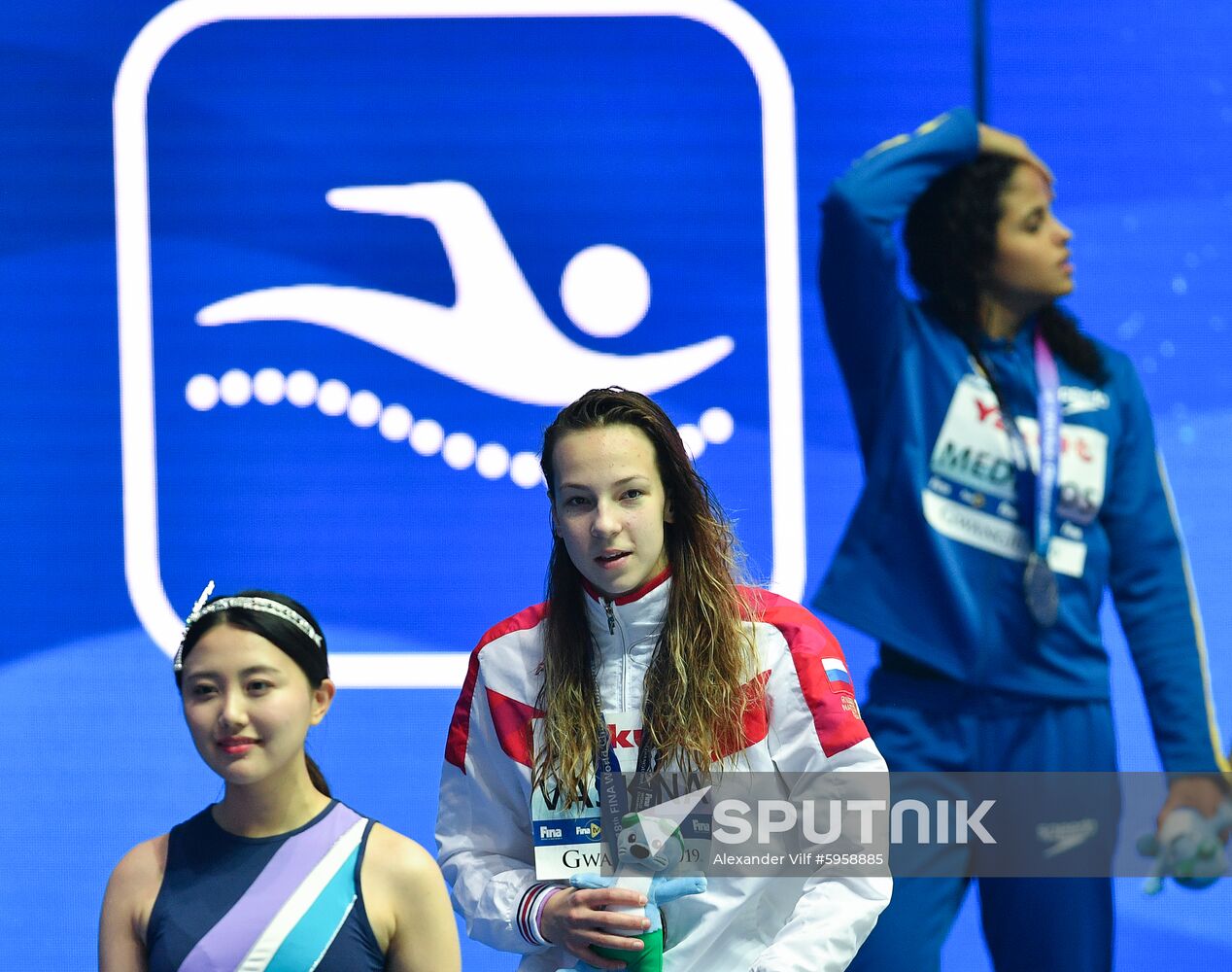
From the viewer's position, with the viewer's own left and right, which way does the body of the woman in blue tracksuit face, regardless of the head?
facing the viewer and to the right of the viewer

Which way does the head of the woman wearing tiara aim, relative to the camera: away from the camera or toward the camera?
toward the camera

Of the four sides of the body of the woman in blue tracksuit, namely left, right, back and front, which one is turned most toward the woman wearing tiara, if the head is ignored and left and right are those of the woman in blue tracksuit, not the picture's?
right

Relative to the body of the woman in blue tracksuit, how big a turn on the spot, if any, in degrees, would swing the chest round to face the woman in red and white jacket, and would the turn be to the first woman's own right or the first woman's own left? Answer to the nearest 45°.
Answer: approximately 45° to the first woman's own right
